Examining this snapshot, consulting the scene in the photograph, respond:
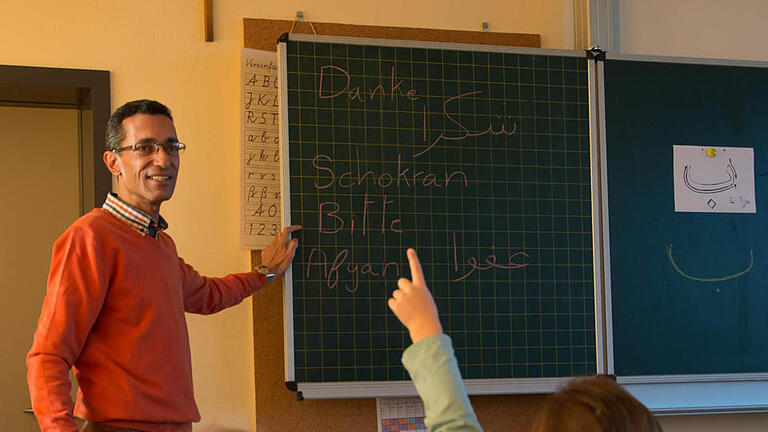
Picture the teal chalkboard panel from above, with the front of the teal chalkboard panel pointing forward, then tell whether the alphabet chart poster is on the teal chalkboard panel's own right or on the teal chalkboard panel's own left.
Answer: on the teal chalkboard panel's own right

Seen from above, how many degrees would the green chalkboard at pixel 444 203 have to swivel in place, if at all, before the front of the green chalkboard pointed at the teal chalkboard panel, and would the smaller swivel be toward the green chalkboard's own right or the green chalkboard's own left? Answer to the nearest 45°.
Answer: approximately 90° to the green chalkboard's own left

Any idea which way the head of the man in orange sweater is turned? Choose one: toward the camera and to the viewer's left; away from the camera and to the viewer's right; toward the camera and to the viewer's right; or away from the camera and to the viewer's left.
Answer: toward the camera and to the viewer's right

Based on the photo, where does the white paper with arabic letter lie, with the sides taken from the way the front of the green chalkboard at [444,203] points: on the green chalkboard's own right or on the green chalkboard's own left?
on the green chalkboard's own left

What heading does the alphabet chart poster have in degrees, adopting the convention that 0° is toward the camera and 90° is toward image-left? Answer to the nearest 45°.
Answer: approximately 0°

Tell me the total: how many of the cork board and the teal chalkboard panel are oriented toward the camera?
2

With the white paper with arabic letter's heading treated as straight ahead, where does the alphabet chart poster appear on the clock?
The alphabet chart poster is roughly at 2 o'clock from the white paper with arabic letter.

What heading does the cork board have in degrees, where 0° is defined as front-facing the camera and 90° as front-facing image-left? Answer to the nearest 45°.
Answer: approximately 0°

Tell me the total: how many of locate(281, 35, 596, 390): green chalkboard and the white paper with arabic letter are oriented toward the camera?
2

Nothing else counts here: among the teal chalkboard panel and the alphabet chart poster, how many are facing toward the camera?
2

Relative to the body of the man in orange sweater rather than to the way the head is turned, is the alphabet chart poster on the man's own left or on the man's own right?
on the man's own left
